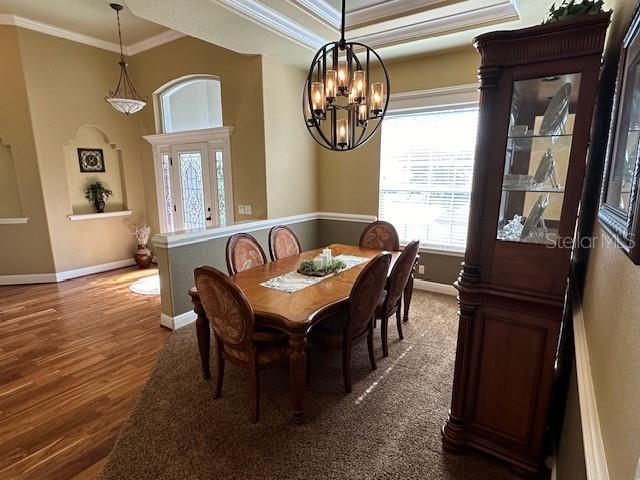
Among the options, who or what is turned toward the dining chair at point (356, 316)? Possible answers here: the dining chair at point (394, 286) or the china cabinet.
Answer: the china cabinet

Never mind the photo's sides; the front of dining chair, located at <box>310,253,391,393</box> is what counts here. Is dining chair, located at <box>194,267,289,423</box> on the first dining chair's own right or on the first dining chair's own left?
on the first dining chair's own left

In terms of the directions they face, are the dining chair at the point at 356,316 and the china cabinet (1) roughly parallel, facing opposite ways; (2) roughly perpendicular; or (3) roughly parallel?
roughly parallel

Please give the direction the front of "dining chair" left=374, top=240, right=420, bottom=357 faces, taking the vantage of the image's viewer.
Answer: facing away from the viewer and to the left of the viewer

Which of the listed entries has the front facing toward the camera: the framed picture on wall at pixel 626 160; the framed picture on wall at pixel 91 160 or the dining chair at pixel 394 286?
the framed picture on wall at pixel 91 160

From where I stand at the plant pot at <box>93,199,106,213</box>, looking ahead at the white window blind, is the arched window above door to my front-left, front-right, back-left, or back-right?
front-left

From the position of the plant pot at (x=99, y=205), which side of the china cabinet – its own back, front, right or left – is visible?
front

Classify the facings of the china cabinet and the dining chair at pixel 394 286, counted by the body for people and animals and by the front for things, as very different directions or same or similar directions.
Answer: same or similar directions

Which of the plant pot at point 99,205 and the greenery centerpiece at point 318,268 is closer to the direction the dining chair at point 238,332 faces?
the greenery centerpiece

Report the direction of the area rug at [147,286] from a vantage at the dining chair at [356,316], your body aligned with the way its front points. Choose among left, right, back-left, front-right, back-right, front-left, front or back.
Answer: front

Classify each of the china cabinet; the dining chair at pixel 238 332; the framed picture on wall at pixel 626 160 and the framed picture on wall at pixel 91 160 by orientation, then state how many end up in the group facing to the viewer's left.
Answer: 2

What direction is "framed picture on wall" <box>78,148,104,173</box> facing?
toward the camera

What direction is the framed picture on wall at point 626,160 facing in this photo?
to the viewer's left

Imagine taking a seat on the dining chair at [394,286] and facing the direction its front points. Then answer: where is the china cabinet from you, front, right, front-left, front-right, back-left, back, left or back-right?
back

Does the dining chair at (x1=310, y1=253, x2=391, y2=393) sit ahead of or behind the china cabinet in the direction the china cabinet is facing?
ahead

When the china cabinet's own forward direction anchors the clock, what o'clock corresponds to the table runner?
The table runner is roughly at 12 o'clock from the china cabinet.

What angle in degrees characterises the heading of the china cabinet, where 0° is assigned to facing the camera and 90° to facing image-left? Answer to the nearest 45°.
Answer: approximately 90°

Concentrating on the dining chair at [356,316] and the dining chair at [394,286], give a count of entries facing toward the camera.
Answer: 0
